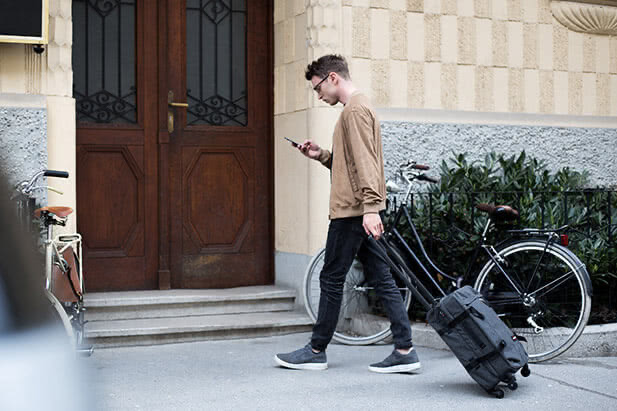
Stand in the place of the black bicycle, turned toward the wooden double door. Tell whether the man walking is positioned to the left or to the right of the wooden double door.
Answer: left

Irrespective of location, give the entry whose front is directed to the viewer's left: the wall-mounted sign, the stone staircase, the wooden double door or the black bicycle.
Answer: the black bicycle

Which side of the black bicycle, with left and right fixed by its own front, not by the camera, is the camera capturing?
left

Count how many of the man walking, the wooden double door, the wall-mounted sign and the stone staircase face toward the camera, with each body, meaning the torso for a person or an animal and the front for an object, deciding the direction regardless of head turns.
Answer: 3

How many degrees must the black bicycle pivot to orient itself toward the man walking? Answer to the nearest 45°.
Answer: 0° — it already faces them

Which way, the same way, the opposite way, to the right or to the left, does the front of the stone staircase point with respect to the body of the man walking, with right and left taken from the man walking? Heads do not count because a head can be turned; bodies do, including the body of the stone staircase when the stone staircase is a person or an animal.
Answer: to the left

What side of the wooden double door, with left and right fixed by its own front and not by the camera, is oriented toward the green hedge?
left

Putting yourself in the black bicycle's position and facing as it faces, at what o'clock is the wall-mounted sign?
The wall-mounted sign is roughly at 12 o'clock from the black bicycle.

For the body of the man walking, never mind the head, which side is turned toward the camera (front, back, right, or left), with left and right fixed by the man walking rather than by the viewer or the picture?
left

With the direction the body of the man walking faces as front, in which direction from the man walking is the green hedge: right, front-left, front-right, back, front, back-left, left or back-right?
back-right
